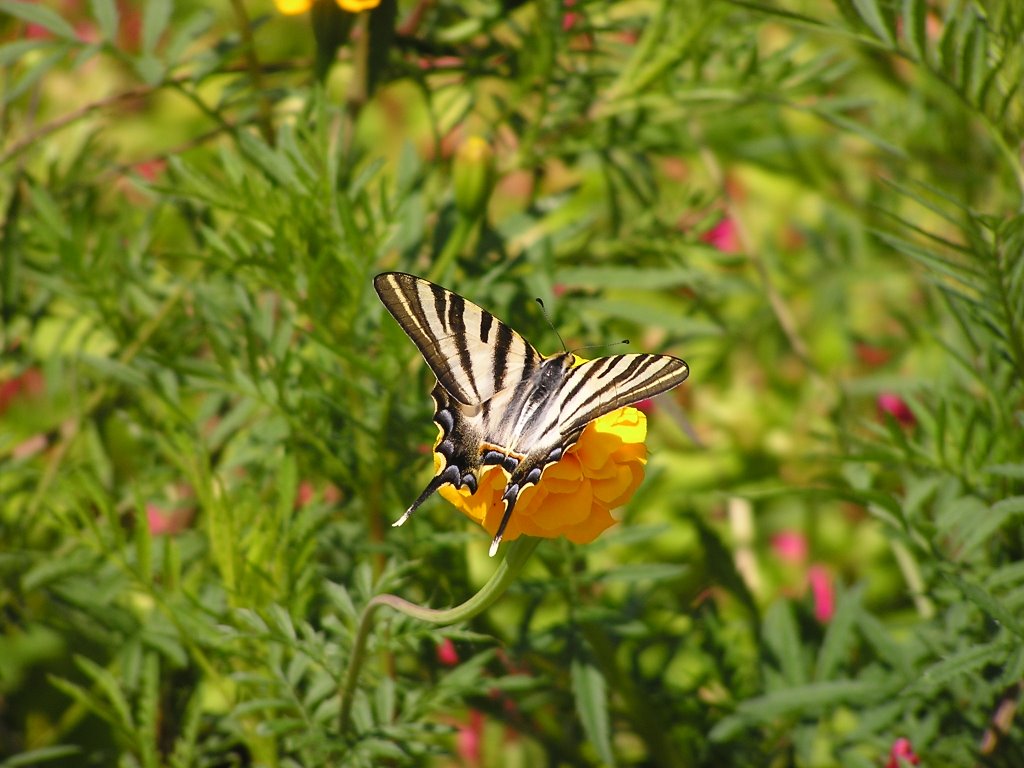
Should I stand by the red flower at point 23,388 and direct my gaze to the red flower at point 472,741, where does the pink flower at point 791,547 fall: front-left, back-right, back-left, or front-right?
front-left

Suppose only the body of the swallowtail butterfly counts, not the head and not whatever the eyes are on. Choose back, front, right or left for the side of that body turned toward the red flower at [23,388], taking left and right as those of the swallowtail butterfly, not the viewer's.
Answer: left

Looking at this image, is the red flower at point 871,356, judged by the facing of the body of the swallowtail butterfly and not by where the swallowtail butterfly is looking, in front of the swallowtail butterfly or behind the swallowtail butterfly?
in front

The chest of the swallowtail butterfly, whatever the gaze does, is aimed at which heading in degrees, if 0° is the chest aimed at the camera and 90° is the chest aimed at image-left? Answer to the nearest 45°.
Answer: approximately 225°

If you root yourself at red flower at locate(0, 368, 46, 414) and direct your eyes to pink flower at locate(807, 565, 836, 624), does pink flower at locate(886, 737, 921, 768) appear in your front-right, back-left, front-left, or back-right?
front-right

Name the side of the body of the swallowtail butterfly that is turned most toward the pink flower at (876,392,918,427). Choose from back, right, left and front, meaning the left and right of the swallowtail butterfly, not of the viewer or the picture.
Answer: front
